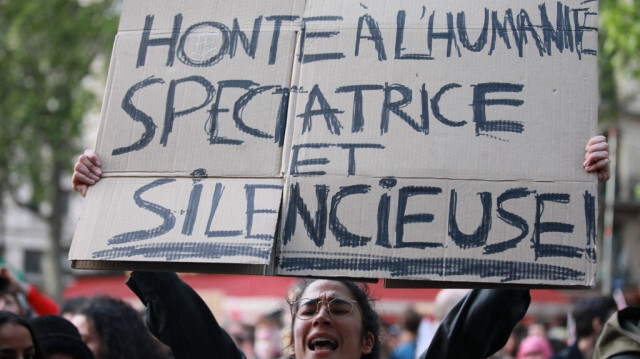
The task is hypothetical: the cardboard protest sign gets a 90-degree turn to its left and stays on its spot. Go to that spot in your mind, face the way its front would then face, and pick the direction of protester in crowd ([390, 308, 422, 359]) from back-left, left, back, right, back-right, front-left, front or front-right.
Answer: left

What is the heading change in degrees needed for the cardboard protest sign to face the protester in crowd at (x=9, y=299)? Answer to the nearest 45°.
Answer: approximately 135° to its right

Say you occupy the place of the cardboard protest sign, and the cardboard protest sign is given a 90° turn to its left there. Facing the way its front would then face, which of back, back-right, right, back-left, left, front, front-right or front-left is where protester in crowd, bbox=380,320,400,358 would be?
left

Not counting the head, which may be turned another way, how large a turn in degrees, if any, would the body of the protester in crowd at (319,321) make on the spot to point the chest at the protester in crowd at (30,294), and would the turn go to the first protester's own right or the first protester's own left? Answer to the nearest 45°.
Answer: approximately 135° to the first protester's own right

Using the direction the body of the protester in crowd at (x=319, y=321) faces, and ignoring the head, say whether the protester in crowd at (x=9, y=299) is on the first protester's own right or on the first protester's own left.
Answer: on the first protester's own right

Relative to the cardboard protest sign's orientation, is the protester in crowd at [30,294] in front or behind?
behind

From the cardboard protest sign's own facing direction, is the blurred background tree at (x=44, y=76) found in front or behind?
behind

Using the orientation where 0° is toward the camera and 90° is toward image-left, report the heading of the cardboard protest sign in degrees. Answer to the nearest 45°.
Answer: approximately 0°

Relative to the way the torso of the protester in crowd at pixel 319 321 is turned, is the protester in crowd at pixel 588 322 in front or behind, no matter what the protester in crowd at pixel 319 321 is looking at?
behind
